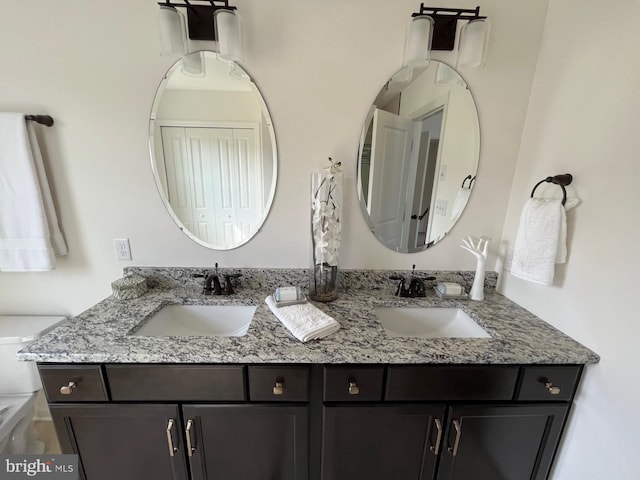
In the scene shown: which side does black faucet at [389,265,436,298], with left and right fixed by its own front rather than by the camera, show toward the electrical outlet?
right

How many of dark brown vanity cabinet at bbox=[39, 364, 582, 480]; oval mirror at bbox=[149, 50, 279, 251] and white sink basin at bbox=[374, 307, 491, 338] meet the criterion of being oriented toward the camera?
3

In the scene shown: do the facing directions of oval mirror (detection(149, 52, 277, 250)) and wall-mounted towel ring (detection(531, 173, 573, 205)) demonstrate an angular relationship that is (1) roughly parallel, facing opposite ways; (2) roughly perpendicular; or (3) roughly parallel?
roughly perpendicular

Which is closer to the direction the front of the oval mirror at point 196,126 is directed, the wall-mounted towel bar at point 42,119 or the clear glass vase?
the clear glass vase
